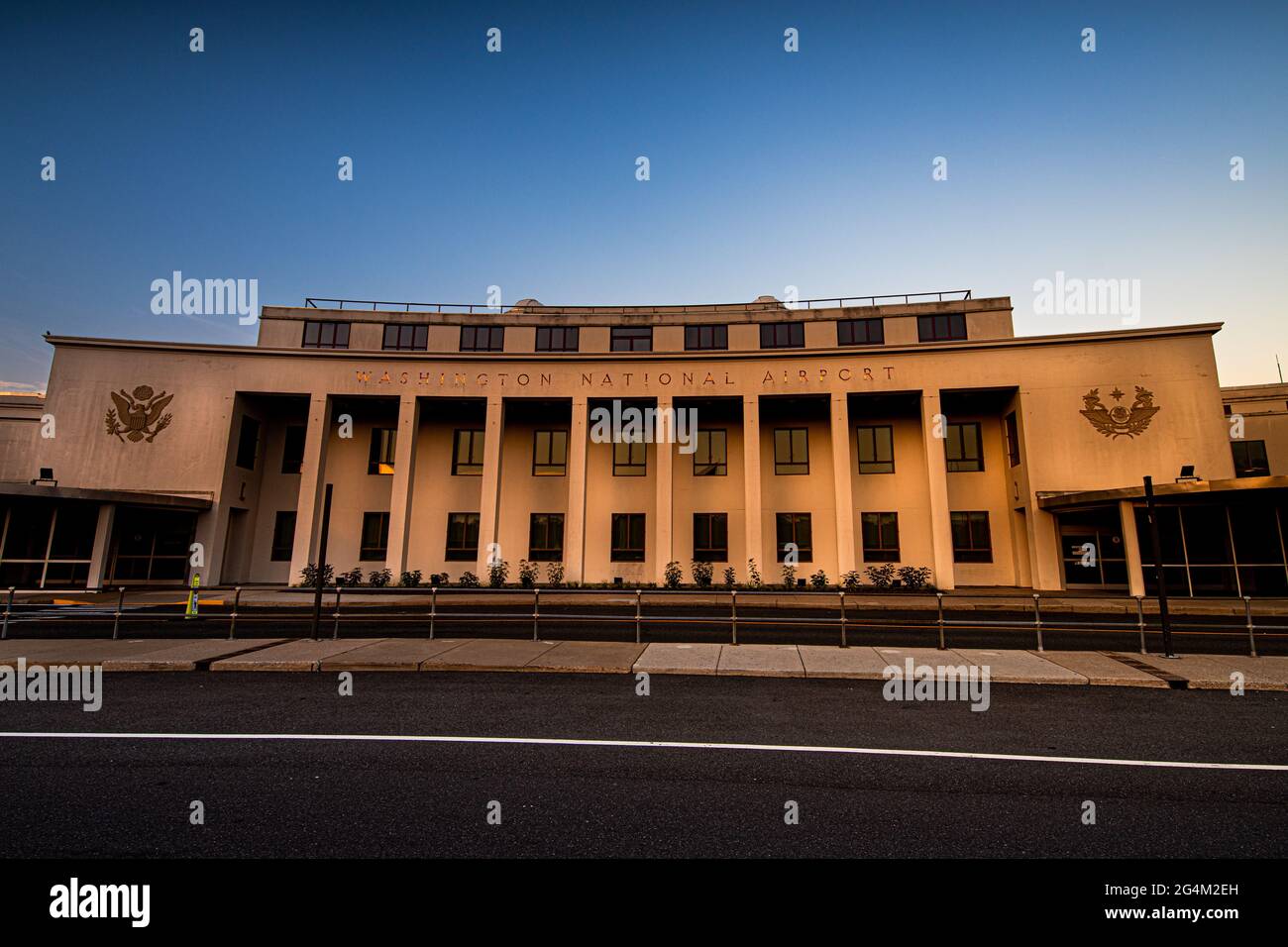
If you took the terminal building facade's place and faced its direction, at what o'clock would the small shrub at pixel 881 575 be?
The small shrub is roughly at 9 o'clock from the terminal building facade.

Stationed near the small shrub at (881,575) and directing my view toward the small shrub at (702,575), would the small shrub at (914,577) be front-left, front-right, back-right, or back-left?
back-left

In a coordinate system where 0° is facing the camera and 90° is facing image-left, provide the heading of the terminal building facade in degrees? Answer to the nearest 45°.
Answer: approximately 0°

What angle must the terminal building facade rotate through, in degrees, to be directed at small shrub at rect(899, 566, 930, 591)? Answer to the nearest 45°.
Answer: approximately 90° to its left
